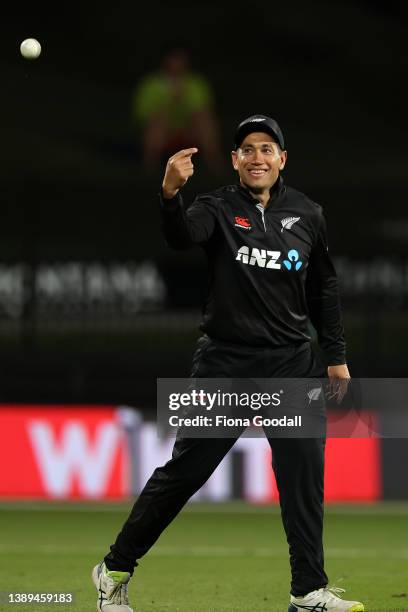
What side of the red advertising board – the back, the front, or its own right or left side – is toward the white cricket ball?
front

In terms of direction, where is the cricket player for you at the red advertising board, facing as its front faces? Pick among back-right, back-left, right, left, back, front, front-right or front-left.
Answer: front

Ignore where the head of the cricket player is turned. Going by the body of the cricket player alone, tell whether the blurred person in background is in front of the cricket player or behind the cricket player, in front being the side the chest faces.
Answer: behind

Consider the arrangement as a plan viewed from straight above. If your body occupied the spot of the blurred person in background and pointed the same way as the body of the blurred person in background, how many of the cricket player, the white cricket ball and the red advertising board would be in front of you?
3

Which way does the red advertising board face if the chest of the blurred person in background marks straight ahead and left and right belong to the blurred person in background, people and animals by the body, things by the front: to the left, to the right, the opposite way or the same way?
the same way

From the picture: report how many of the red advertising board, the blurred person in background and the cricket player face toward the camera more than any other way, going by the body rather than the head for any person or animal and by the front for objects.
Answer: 3

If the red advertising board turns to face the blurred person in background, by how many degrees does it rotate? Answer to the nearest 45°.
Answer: approximately 180°

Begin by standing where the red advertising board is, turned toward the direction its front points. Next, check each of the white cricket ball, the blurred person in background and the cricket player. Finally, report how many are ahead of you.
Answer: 2

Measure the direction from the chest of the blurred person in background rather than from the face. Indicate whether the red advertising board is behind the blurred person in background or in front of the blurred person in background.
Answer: in front

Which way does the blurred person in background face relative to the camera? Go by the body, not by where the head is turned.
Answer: toward the camera

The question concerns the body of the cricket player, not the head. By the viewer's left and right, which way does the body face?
facing the viewer

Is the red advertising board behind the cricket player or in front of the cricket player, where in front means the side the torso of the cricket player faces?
behind

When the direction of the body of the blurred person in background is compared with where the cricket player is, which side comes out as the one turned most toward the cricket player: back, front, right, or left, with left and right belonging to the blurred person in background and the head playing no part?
front

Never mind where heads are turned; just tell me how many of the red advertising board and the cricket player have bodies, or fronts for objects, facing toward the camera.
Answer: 2

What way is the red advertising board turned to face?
toward the camera
